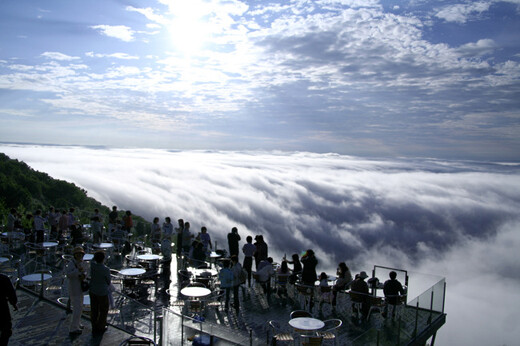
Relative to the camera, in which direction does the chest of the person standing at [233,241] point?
away from the camera

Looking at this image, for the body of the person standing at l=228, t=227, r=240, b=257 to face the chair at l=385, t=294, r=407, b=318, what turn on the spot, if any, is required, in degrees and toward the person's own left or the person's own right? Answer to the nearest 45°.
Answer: approximately 135° to the person's own right

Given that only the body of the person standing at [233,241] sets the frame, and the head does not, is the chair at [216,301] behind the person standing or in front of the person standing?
behind

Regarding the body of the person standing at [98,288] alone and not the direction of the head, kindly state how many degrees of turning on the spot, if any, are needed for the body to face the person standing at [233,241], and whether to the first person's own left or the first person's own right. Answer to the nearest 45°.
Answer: approximately 45° to the first person's own right

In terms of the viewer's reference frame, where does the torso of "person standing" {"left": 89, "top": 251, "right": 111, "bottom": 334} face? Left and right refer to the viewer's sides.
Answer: facing away from the viewer

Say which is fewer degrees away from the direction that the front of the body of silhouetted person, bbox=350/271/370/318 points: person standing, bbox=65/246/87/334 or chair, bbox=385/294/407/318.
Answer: the chair

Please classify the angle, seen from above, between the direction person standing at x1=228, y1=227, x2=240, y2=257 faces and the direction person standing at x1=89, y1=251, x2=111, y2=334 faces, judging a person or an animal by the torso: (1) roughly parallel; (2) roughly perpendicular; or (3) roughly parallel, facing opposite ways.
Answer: roughly parallel

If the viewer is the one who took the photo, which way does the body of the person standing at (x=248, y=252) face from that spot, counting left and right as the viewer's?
facing away from the viewer
